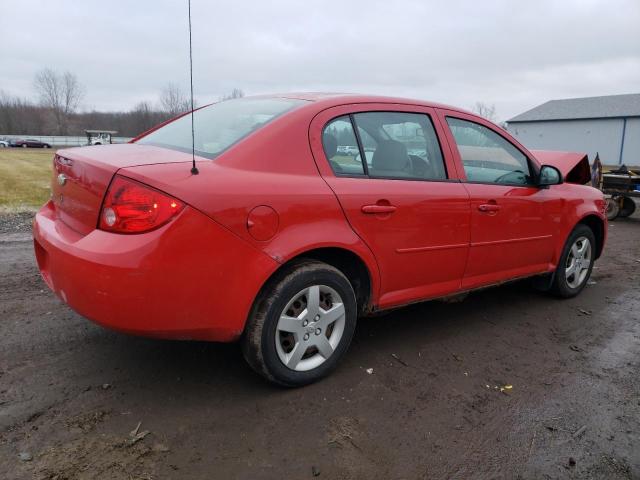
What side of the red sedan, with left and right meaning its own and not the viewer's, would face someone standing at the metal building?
front

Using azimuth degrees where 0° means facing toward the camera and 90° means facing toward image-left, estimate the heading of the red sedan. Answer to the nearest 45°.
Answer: approximately 225°
